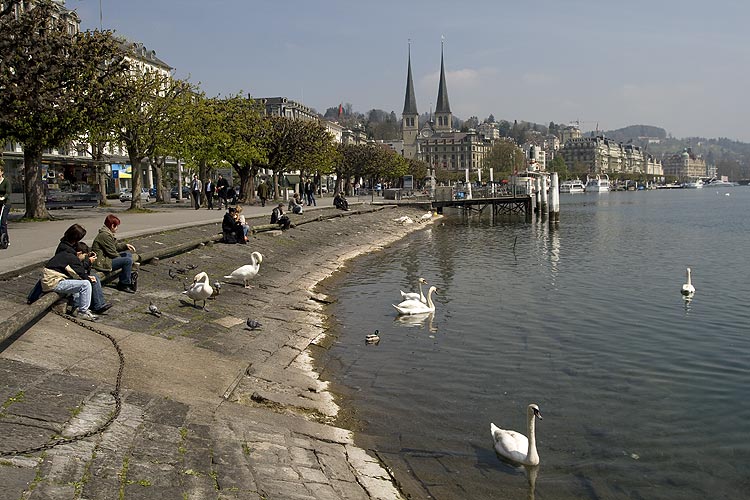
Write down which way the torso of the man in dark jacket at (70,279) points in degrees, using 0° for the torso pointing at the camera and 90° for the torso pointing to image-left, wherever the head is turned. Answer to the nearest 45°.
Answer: approximately 270°

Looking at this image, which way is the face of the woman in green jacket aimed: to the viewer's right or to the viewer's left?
to the viewer's right

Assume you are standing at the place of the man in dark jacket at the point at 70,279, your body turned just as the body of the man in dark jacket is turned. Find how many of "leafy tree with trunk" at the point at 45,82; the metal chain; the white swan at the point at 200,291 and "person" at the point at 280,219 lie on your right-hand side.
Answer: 1

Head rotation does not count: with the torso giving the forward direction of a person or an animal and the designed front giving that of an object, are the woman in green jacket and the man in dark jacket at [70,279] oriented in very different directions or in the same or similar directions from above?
same or similar directions

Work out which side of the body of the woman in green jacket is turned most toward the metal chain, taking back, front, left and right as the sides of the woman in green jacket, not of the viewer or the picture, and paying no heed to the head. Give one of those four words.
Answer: right

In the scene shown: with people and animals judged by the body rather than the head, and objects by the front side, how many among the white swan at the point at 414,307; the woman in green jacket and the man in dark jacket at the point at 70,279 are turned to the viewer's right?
3

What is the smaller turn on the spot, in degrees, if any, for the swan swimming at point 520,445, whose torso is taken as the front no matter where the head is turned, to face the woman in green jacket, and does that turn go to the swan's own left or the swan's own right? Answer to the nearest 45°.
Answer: approximately 180°

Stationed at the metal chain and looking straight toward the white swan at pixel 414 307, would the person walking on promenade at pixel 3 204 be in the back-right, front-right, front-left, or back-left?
front-left

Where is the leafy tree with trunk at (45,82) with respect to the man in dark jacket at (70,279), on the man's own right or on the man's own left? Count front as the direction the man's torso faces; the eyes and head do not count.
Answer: on the man's own left

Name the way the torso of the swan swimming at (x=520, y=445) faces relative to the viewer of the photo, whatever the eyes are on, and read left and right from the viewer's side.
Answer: facing the viewer and to the right of the viewer

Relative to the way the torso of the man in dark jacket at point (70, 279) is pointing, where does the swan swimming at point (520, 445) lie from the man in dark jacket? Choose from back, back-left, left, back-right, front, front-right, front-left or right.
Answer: front-right

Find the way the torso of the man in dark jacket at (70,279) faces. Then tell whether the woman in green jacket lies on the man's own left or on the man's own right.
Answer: on the man's own left

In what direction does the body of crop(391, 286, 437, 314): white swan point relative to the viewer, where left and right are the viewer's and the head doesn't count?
facing to the right of the viewer

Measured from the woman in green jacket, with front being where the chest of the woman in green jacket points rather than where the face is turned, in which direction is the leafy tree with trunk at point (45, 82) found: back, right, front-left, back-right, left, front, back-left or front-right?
left

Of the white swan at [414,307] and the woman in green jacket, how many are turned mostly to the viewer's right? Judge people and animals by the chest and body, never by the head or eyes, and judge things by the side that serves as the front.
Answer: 2

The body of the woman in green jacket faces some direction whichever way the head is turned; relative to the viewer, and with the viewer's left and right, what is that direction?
facing to the right of the viewer
